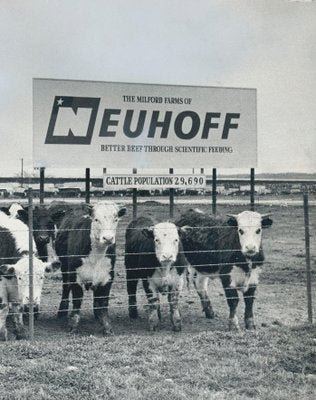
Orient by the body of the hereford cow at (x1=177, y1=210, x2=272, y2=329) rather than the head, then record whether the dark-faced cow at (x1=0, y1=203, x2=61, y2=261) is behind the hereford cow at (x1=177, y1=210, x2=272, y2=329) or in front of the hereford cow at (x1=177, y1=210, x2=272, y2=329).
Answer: behind

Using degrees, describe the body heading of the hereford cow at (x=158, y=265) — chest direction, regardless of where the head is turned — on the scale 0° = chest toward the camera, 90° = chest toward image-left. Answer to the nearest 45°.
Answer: approximately 315°

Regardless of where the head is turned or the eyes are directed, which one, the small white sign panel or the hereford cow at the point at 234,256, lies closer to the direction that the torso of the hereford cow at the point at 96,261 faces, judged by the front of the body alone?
the hereford cow

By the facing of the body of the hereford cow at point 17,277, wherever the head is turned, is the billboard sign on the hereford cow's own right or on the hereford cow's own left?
on the hereford cow's own left

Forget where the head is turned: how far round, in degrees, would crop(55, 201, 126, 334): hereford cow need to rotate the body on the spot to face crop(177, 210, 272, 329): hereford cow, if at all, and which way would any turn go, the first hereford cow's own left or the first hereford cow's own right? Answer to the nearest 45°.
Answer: approximately 45° to the first hereford cow's own left

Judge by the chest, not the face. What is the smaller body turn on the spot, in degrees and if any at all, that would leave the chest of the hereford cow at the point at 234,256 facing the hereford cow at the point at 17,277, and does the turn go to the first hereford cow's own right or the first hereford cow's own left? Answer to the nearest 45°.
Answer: approximately 135° to the first hereford cow's own right

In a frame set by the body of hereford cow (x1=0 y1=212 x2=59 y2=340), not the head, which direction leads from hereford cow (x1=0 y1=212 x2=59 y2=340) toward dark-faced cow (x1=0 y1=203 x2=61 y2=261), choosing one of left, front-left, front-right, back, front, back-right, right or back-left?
back-left
